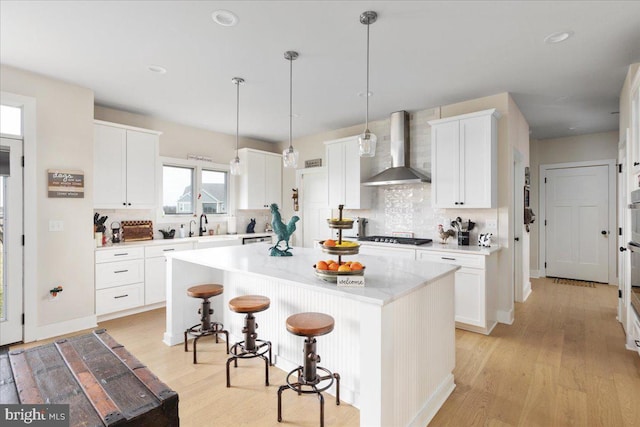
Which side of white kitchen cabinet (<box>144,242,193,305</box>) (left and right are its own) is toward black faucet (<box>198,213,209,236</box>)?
left

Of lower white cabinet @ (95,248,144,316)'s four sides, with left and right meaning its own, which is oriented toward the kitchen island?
front

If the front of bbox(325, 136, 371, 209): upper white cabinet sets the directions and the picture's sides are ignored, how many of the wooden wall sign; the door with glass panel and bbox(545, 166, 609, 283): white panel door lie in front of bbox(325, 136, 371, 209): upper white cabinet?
2

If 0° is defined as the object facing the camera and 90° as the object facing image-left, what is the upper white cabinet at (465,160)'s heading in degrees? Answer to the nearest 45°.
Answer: approximately 45°

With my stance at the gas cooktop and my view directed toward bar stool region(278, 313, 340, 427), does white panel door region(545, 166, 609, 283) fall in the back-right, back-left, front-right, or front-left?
back-left

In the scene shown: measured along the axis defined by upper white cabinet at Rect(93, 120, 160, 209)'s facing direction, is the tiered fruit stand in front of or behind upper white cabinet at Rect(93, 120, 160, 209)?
in front

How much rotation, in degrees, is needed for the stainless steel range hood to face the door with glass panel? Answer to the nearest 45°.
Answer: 0° — it already faces it

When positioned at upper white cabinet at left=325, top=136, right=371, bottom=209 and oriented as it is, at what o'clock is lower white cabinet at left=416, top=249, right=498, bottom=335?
The lower white cabinet is roughly at 9 o'clock from the upper white cabinet.

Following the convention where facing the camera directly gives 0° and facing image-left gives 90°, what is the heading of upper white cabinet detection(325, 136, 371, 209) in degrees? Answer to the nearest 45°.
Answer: approximately 45°

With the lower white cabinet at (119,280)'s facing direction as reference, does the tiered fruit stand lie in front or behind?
in front

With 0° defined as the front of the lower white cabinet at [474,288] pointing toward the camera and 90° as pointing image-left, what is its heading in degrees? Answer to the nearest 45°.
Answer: approximately 45°

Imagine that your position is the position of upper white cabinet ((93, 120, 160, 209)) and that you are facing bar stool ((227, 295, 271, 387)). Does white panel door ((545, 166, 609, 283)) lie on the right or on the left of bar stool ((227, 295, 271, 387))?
left

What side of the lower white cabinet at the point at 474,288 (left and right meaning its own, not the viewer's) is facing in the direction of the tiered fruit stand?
front
